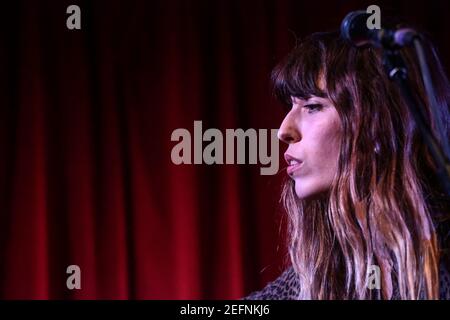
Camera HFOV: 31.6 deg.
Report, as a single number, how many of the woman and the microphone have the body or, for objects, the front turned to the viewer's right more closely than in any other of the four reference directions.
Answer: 0

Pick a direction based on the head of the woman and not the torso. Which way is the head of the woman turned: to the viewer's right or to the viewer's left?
to the viewer's left

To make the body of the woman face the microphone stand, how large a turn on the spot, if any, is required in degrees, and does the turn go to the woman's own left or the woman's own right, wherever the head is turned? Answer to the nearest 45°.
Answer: approximately 45° to the woman's own left

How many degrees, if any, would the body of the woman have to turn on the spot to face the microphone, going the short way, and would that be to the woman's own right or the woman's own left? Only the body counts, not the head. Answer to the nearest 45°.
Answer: approximately 45° to the woman's own left

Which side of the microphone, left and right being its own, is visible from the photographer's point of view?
left

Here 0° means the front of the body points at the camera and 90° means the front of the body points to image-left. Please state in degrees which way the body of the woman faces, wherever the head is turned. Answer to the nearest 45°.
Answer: approximately 45°
